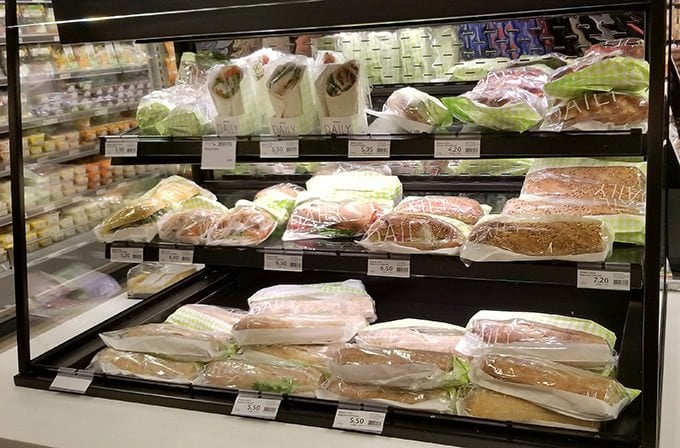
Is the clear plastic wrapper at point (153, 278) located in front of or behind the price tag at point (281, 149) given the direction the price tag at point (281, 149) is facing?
behind
